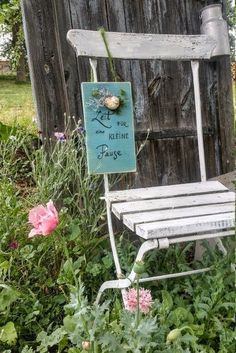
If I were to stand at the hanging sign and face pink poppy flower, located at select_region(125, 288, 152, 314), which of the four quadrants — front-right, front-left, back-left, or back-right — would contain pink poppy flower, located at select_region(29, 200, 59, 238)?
front-right

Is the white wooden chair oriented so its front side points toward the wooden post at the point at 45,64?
no

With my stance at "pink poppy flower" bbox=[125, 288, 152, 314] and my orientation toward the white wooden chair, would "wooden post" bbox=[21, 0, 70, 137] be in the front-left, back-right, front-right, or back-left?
front-left

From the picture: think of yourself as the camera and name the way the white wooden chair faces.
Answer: facing the viewer and to the right of the viewer

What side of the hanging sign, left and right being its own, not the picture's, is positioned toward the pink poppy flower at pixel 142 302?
front

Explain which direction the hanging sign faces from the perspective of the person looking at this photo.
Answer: facing the viewer
